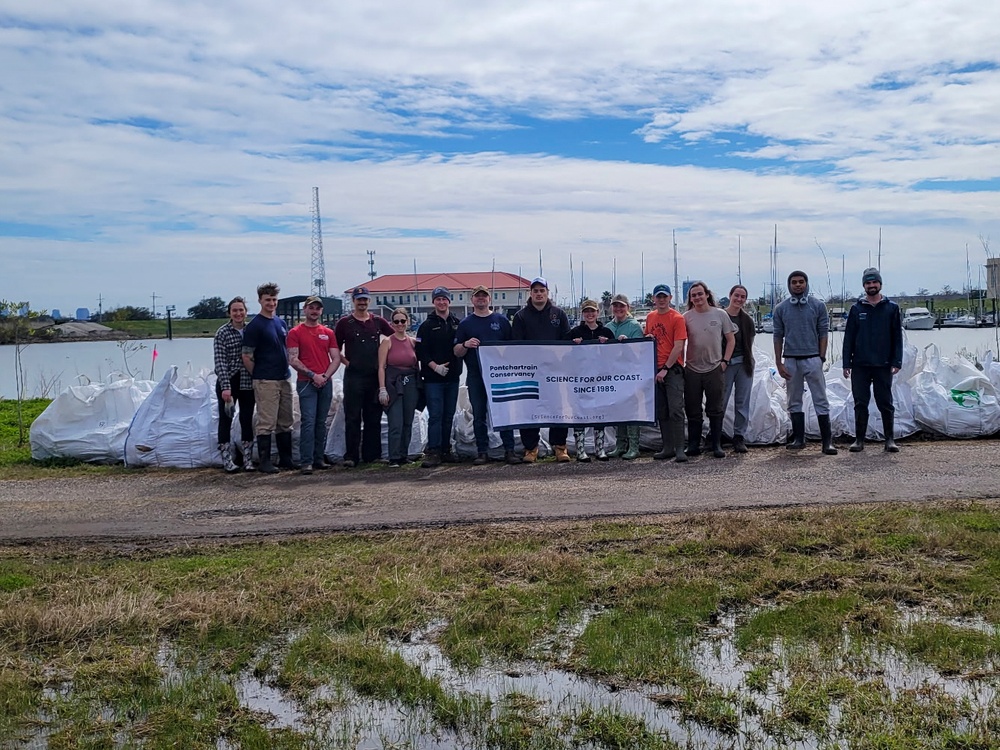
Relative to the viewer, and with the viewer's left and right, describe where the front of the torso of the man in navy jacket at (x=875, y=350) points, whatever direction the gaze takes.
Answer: facing the viewer

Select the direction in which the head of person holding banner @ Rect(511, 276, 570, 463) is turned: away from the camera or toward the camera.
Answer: toward the camera

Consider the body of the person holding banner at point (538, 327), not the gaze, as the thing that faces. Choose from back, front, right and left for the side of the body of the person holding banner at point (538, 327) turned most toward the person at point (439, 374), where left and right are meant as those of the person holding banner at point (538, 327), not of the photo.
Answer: right

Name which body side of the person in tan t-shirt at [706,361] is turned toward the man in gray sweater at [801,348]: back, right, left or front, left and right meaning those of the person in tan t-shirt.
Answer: left

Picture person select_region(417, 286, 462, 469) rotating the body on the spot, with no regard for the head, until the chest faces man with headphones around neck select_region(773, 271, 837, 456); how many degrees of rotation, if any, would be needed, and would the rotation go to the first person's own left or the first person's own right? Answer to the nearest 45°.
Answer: approximately 90° to the first person's own left

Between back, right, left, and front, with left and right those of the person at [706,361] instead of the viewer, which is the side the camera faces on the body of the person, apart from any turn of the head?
front

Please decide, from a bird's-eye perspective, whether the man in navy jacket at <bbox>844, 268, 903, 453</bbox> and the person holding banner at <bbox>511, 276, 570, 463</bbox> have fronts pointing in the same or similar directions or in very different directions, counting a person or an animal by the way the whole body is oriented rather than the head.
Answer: same or similar directions

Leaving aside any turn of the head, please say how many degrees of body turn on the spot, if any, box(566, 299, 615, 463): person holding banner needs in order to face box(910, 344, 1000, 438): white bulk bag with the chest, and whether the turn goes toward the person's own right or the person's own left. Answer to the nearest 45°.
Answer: approximately 90° to the person's own left

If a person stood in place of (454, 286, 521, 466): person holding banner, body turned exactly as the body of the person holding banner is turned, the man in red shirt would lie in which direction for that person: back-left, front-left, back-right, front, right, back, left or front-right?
right

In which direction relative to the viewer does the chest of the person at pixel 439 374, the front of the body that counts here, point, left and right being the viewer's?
facing the viewer

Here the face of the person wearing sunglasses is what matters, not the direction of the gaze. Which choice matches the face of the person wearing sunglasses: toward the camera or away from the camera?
toward the camera
